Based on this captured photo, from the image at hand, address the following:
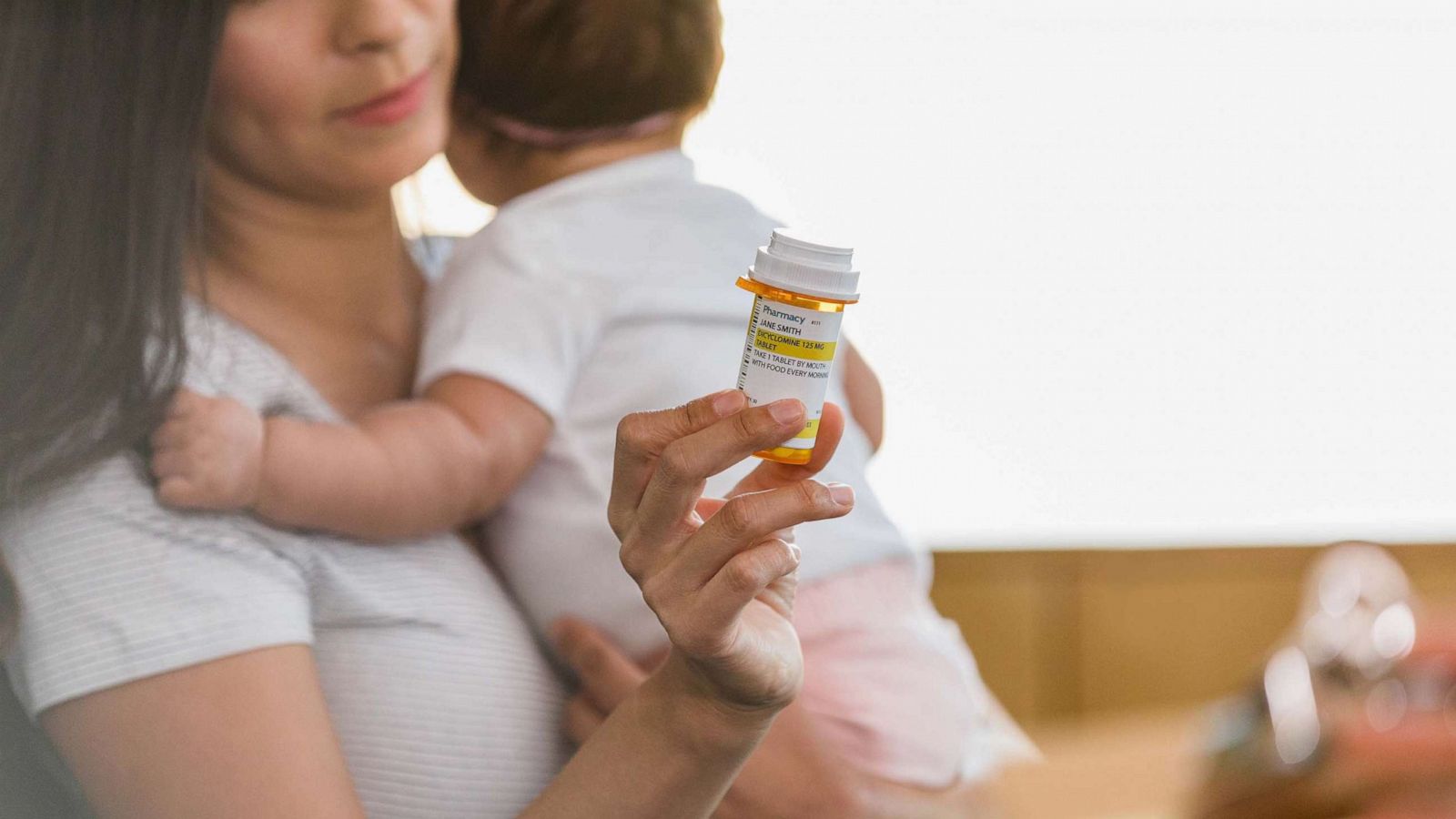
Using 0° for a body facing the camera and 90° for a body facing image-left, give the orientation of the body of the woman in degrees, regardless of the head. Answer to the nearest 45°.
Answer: approximately 315°

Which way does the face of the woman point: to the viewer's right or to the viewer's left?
to the viewer's right

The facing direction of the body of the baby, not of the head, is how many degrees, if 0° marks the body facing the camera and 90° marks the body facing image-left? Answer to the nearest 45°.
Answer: approximately 135°
